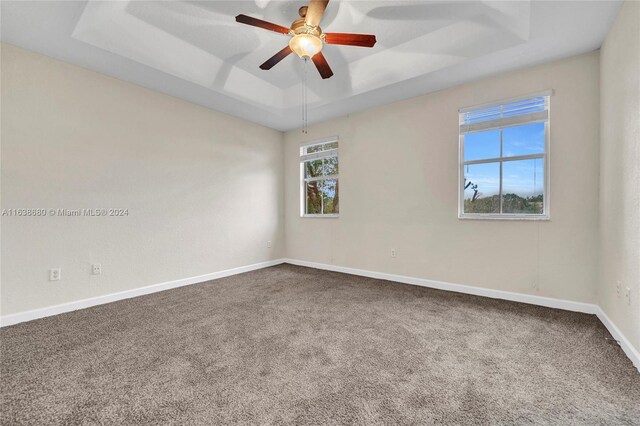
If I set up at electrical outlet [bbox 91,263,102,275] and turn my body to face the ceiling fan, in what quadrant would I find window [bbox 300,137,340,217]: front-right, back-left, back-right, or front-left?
front-left

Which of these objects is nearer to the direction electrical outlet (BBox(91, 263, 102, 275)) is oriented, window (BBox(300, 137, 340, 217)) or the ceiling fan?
the ceiling fan

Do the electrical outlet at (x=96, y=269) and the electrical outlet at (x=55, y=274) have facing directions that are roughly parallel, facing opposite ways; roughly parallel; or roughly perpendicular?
roughly parallel

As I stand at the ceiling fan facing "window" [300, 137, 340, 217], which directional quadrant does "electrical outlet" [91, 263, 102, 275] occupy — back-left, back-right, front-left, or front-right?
front-left

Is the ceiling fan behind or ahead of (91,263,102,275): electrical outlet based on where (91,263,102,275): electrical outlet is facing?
ahead

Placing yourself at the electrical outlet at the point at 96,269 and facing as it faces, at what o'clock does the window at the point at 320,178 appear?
The window is roughly at 9 o'clock from the electrical outlet.

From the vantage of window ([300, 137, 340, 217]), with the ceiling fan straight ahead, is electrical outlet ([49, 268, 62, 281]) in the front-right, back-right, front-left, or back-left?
front-right

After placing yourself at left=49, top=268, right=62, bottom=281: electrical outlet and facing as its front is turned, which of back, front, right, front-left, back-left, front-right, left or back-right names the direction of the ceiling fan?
front-left
